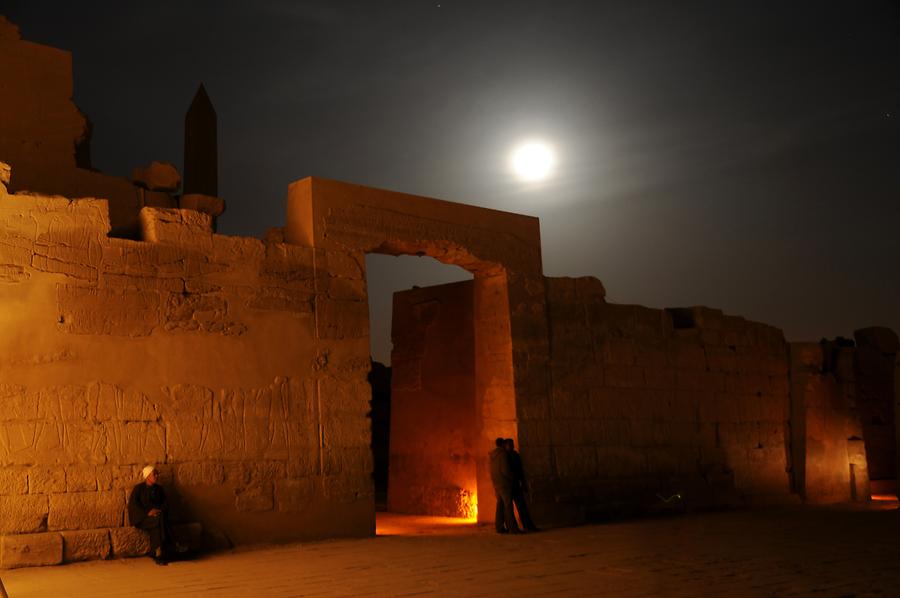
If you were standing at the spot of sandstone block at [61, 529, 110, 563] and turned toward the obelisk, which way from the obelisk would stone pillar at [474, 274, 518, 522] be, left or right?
right

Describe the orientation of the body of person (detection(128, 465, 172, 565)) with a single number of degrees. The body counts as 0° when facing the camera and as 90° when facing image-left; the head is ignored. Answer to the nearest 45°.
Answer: approximately 315°

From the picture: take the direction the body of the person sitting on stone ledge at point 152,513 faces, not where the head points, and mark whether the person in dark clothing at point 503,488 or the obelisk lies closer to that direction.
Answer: the person in dark clothing

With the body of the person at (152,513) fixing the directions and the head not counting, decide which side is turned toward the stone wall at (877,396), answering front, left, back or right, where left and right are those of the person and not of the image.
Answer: left
